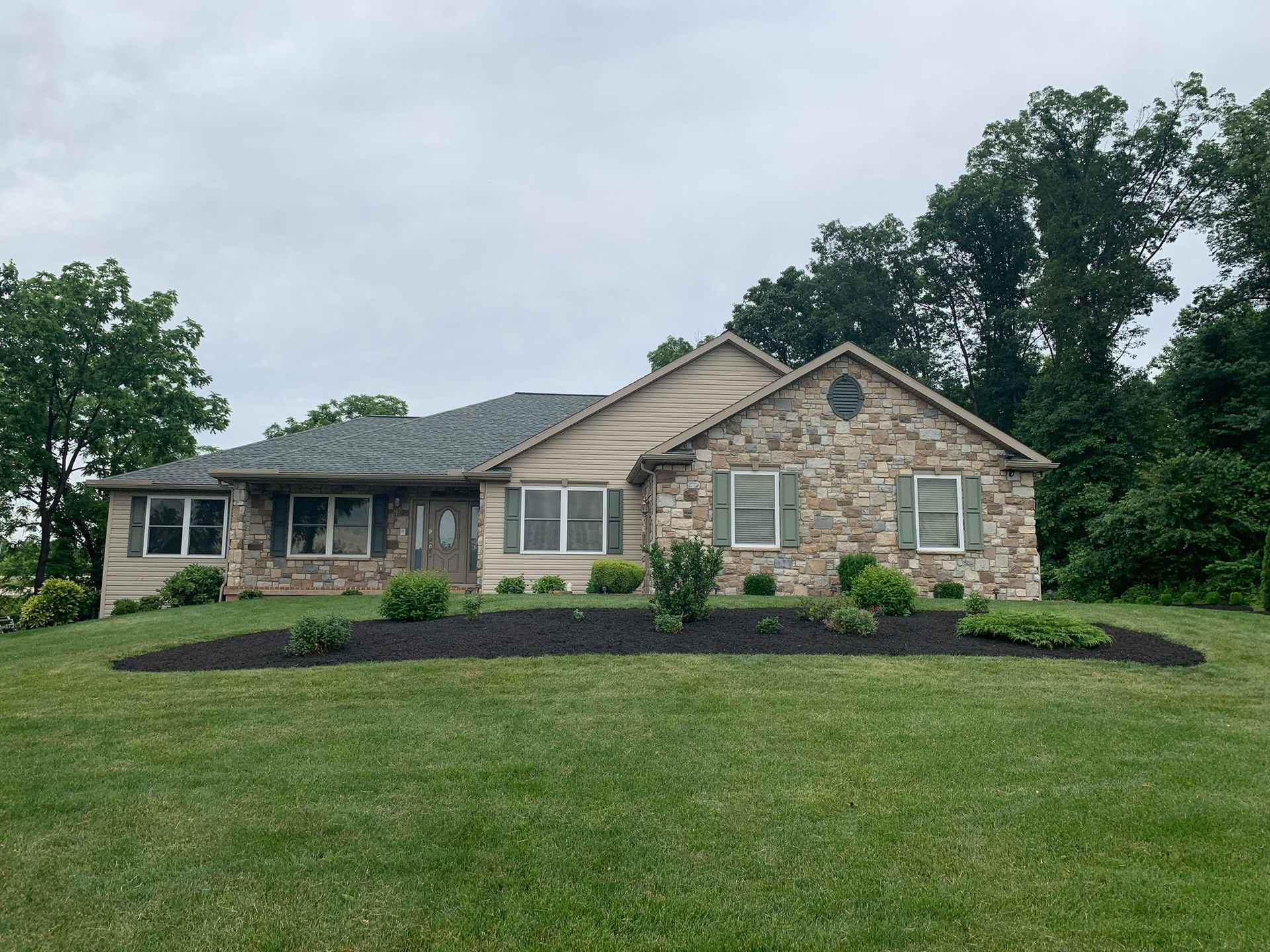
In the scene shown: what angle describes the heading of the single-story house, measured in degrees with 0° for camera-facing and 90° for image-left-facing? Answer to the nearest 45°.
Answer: approximately 0°

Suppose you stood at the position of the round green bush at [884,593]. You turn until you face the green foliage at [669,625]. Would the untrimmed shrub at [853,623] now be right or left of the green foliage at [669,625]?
left

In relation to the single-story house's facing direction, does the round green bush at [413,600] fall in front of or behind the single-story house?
in front

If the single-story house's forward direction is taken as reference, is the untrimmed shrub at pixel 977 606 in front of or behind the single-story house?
in front

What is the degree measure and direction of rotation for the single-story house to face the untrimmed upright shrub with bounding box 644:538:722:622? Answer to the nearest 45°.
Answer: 0° — it already faces it

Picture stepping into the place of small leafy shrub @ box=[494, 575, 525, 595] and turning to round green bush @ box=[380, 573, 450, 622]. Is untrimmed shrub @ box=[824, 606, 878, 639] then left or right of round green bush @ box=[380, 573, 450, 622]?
left

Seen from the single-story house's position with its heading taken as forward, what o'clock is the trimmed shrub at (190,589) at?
The trimmed shrub is roughly at 3 o'clock from the single-story house.

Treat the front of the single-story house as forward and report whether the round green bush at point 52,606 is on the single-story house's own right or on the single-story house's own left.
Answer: on the single-story house's own right

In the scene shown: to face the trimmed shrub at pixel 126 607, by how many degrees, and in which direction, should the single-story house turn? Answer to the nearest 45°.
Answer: approximately 90° to its right

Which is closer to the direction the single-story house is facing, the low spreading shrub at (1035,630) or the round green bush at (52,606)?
the low spreading shrub
